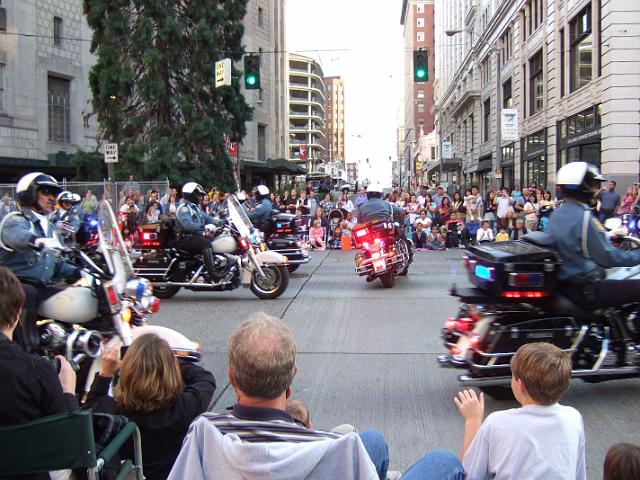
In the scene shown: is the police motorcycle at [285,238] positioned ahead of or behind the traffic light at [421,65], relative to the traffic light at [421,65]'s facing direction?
ahead

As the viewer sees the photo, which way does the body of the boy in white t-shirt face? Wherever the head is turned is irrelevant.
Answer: away from the camera

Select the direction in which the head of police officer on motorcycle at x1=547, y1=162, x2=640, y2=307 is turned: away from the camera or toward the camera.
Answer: away from the camera

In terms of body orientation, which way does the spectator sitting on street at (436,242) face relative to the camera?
toward the camera

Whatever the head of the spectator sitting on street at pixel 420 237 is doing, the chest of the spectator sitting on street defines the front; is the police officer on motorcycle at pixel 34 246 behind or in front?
in front

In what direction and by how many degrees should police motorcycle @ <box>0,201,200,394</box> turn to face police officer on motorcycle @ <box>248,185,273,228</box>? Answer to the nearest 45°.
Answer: approximately 90° to its left

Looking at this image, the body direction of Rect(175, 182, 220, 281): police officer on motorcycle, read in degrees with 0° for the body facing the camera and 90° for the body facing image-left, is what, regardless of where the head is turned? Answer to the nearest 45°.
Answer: approximately 270°

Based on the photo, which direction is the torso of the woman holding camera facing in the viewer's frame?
away from the camera

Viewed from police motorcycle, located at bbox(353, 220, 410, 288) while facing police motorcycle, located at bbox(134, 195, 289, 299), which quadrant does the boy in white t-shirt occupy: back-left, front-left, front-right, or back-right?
front-left

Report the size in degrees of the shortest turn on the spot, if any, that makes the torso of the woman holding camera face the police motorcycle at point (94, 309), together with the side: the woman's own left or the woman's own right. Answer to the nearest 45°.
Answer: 0° — they already face it

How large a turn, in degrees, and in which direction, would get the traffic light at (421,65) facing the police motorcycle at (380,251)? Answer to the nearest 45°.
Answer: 0° — it already faces it

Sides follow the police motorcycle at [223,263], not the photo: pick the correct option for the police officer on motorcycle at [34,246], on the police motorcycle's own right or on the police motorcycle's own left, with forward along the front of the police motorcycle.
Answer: on the police motorcycle's own right

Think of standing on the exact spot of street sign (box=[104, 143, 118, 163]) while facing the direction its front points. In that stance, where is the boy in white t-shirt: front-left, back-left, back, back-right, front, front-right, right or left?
front

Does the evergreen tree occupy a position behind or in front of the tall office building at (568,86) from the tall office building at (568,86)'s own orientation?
in front

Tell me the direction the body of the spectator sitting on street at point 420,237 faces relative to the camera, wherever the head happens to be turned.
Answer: toward the camera
